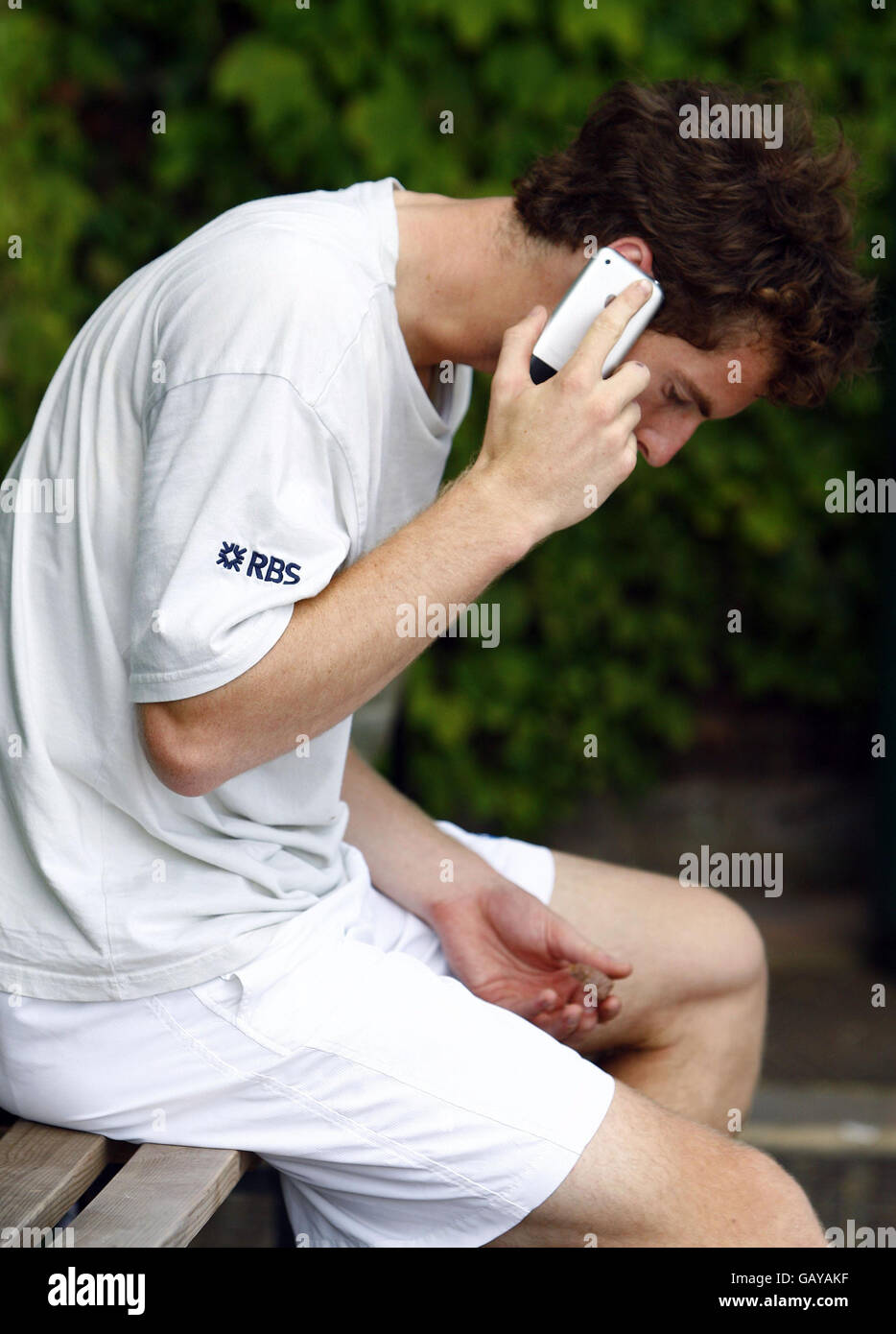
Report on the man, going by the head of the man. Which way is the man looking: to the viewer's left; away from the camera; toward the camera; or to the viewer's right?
to the viewer's right

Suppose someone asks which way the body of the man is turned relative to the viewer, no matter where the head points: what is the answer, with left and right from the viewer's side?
facing to the right of the viewer
